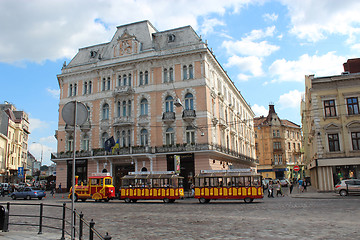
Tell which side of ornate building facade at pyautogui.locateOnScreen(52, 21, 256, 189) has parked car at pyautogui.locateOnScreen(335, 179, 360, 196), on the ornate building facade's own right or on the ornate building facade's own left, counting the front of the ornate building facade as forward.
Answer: on the ornate building facade's own left

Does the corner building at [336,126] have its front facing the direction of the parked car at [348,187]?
yes

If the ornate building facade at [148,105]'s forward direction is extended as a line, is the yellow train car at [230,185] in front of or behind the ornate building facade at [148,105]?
in front

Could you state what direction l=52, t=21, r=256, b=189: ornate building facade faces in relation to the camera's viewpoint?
facing the viewer

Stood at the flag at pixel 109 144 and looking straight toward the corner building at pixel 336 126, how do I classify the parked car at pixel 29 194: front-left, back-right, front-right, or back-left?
back-right

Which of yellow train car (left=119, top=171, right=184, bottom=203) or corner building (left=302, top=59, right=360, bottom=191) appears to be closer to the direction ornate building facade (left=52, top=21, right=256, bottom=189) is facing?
the yellow train car

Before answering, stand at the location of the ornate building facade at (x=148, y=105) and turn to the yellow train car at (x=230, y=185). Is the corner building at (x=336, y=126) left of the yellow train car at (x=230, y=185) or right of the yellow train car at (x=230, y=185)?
left

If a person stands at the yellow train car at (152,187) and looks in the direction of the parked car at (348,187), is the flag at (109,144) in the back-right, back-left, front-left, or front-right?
back-left

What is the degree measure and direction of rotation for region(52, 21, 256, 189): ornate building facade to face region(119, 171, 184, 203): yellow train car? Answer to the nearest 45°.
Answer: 0° — it already faces it

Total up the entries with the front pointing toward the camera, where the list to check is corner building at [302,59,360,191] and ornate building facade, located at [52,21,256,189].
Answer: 2

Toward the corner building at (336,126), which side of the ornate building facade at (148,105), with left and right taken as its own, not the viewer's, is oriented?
left
